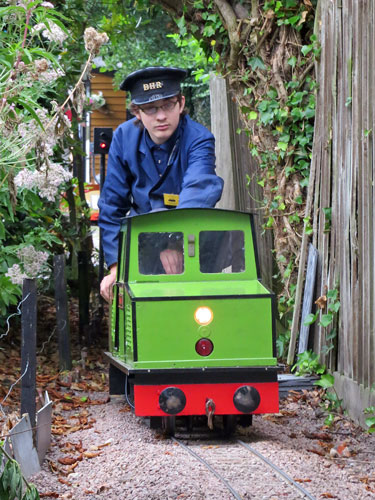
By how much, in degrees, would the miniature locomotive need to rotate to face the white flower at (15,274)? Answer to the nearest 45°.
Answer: approximately 135° to its right

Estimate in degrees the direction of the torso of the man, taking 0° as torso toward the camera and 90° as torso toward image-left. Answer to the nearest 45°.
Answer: approximately 0°

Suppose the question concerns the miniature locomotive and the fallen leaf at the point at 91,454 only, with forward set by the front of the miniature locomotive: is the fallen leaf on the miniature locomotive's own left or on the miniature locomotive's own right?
on the miniature locomotive's own right

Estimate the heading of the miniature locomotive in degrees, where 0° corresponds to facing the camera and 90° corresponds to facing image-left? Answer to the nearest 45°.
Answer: approximately 0°

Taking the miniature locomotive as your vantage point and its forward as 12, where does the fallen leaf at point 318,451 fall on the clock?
The fallen leaf is roughly at 11 o'clock from the miniature locomotive.

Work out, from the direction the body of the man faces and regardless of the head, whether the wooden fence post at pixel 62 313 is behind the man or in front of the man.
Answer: behind

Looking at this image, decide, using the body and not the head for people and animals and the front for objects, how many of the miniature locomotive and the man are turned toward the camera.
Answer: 2

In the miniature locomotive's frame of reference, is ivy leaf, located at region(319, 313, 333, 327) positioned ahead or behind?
behind
